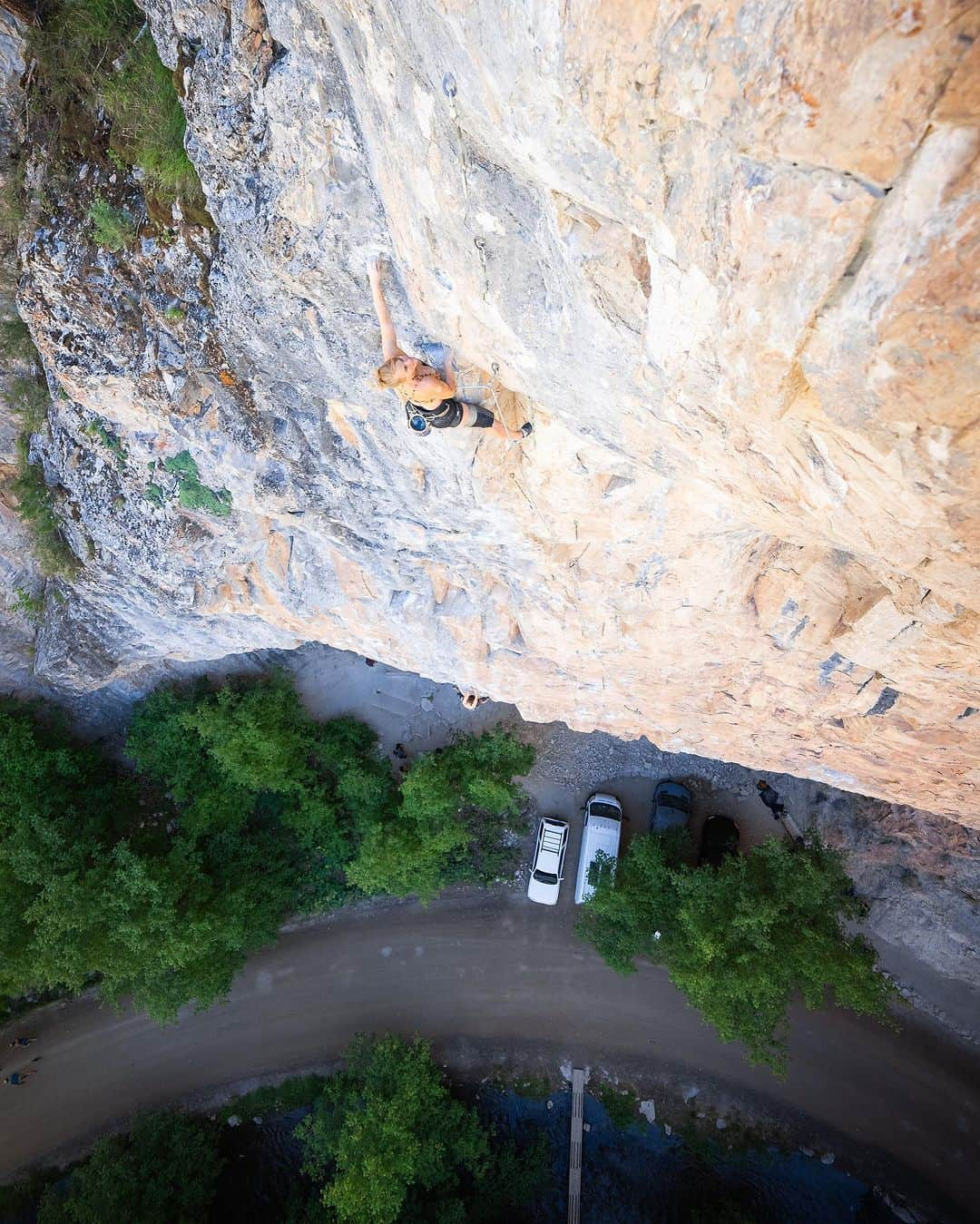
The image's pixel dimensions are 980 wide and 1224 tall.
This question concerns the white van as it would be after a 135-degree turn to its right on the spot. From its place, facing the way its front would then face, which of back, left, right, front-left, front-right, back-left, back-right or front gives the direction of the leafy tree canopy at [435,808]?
right

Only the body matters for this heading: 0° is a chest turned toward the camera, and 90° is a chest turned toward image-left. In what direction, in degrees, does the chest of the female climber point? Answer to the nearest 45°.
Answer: approximately 225°

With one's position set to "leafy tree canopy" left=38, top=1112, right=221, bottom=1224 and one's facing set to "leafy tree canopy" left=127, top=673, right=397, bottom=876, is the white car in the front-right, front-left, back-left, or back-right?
front-right

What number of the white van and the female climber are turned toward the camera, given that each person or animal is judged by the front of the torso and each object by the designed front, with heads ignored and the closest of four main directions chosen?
0

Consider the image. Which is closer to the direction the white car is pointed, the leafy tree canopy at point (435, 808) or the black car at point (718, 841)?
the leafy tree canopy
